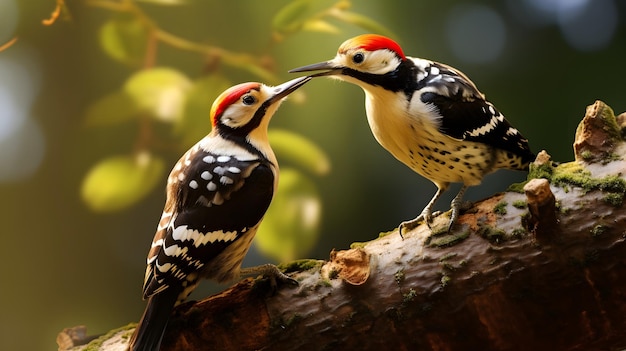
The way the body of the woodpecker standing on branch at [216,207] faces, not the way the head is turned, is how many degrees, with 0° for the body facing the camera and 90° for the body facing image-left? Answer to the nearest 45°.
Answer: approximately 270°

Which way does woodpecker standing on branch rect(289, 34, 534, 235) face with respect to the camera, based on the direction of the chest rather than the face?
to the viewer's left

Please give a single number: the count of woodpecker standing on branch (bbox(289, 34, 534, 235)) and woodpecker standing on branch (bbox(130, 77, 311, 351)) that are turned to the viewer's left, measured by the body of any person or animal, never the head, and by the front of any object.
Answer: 1

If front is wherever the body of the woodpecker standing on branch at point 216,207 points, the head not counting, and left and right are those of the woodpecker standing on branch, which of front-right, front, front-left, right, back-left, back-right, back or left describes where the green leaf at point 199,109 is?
left

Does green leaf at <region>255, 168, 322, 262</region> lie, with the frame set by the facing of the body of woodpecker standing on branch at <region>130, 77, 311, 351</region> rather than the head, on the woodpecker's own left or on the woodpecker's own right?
on the woodpecker's own left

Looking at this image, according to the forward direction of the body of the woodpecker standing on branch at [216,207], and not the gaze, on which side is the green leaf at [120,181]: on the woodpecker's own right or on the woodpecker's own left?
on the woodpecker's own left

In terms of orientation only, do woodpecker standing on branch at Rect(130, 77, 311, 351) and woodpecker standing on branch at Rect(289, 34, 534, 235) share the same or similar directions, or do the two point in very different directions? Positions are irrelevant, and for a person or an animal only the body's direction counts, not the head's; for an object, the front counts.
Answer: very different directions

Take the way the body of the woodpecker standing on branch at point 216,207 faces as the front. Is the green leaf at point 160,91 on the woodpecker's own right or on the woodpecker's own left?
on the woodpecker's own left
